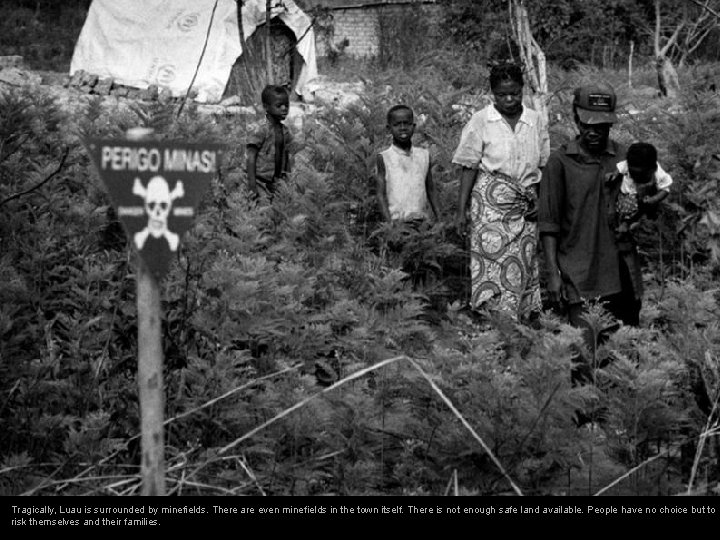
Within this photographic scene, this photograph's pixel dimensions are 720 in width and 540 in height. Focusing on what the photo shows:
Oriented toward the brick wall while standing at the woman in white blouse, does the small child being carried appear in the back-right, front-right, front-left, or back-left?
back-right

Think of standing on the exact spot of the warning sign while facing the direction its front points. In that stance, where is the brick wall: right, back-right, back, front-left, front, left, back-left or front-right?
back

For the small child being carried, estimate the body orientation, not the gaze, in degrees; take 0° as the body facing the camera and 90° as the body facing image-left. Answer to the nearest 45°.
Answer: approximately 45°

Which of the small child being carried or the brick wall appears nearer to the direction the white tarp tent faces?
the small child being carried

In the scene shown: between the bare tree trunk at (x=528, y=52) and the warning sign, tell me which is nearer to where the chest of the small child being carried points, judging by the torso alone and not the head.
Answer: the warning sign

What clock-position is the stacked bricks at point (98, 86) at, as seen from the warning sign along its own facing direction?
The stacked bricks is roughly at 6 o'clock from the warning sign.

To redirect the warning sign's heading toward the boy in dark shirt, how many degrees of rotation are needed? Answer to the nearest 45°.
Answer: approximately 180°

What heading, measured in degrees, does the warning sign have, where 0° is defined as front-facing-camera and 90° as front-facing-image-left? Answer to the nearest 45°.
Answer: approximately 0°

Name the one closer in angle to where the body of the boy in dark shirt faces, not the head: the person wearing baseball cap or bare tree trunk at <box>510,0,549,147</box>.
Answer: the person wearing baseball cap

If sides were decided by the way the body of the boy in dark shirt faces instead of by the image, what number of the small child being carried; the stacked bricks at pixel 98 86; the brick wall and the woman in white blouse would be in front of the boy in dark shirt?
2

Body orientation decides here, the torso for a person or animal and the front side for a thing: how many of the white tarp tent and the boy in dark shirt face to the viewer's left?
0
